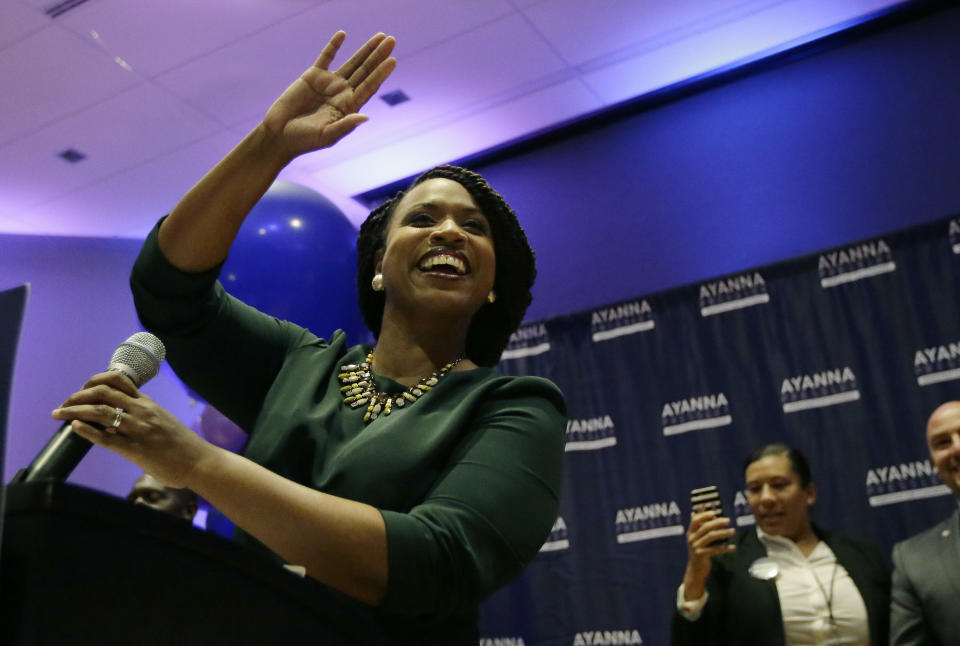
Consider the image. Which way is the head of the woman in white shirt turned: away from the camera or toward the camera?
toward the camera

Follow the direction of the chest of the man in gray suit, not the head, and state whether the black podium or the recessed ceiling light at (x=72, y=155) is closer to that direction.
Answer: the black podium

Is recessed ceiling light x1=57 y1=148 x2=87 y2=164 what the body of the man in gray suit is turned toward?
no

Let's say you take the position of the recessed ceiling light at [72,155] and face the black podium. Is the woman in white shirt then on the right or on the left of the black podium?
left

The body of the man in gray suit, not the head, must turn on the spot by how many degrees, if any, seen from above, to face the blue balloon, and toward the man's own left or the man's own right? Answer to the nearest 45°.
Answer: approximately 45° to the man's own right

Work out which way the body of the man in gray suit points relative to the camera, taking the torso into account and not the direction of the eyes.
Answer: toward the camera

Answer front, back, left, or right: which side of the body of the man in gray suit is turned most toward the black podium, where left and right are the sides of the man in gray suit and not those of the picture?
front

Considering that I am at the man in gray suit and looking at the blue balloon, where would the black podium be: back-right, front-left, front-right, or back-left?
front-left

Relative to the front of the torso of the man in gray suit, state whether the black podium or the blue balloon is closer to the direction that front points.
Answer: the black podium
